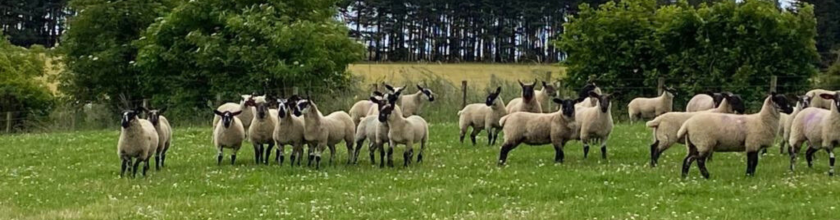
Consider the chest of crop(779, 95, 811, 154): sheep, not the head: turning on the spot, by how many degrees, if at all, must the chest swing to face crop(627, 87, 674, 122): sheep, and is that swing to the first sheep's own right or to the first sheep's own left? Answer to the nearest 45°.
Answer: approximately 180°

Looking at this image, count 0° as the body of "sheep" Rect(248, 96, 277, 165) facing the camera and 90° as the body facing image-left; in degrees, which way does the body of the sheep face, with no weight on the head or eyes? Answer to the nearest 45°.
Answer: approximately 0°

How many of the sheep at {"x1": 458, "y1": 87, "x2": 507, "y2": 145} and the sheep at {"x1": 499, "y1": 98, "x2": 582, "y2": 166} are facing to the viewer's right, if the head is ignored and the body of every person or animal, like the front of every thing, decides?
2

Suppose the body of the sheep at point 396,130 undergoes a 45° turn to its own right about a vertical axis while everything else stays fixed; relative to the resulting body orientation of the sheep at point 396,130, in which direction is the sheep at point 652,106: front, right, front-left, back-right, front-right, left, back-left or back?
back-right

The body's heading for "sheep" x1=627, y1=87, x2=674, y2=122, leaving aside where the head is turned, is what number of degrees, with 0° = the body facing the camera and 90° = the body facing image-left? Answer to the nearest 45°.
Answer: approximately 270°

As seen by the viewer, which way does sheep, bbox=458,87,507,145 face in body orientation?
to the viewer's right

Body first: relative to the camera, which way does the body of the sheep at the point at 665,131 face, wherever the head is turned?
to the viewer's right

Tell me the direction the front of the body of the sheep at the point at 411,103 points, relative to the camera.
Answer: to the viewer's right
